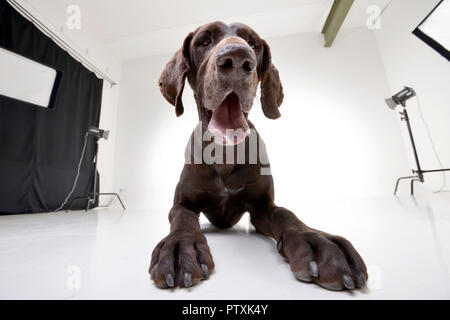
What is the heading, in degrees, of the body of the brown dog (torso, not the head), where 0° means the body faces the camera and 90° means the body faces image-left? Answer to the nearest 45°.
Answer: approximately 0°

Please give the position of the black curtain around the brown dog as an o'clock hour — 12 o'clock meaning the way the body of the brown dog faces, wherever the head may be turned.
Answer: The black curtain is roughly at 4 o'clock from the brown dog.

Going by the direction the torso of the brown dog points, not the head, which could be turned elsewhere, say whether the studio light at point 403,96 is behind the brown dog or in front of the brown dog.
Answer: behind
